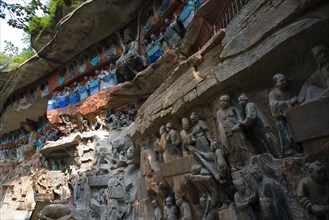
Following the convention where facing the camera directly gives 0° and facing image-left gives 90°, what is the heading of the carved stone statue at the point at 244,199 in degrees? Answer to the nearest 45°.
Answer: approximately 45°

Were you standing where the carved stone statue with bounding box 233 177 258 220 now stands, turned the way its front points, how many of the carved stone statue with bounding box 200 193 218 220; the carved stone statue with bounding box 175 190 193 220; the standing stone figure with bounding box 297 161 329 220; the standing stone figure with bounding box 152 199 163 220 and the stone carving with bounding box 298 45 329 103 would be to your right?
3

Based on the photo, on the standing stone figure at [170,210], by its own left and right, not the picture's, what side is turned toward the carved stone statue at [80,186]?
right

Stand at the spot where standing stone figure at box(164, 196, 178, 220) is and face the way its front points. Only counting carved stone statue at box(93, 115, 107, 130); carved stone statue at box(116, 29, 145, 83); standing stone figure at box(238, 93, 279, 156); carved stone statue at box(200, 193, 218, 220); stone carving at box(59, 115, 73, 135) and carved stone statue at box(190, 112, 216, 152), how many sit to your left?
3

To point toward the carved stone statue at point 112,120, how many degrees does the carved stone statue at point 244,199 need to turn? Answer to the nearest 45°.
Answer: approximately 90° to its right

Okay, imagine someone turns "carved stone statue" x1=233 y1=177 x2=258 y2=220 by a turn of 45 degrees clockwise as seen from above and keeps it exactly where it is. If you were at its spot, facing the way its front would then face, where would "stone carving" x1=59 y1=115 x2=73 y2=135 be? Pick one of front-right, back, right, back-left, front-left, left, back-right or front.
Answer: front-right

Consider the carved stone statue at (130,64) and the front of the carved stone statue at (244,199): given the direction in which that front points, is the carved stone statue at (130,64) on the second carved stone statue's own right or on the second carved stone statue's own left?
on the second carved stone statue's own right

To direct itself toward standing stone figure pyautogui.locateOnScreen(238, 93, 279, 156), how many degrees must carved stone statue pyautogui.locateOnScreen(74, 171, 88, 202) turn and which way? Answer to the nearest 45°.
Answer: approximately 45° to its left

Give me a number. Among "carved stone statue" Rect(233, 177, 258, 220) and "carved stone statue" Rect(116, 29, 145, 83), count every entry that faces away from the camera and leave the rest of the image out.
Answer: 0

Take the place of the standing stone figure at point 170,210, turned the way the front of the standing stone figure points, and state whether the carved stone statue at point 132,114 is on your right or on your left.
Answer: on your right

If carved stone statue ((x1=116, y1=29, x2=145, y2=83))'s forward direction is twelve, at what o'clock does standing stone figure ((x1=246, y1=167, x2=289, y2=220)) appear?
The standing stone figure is roughly at 10 o'clock from the carved stone statue.

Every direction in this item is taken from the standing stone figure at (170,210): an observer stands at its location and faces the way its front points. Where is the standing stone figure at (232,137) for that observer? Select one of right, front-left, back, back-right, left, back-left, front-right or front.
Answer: left
